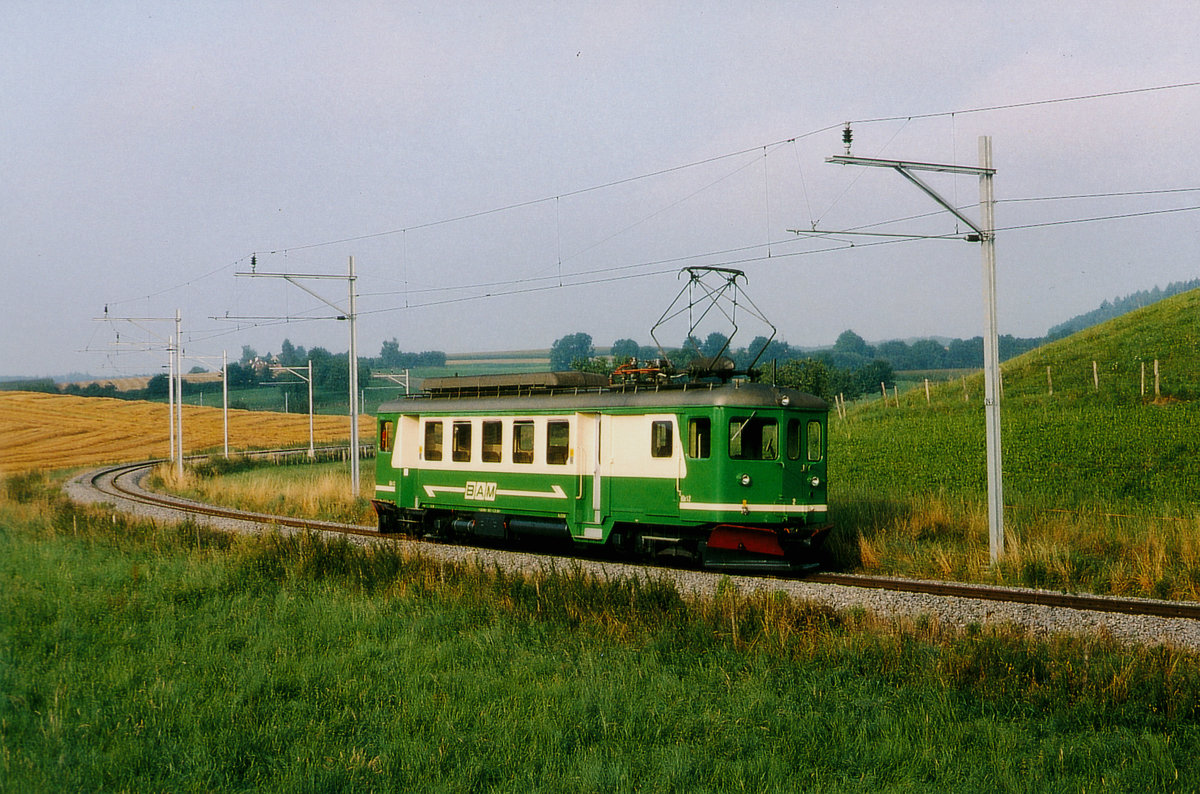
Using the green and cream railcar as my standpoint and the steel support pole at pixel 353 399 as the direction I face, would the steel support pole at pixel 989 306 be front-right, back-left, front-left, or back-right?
back-right
